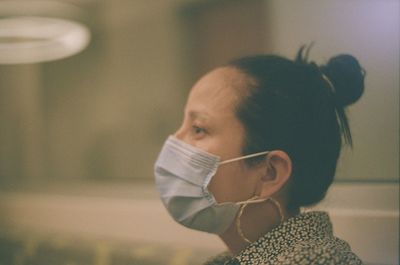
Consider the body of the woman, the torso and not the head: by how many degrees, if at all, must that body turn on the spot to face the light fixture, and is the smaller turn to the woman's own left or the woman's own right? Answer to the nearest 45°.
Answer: approximately 45° to the woman's own right

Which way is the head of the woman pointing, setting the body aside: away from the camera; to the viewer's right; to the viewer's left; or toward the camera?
to the viewer's left

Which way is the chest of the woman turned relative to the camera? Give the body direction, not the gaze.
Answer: to the viewer's left
